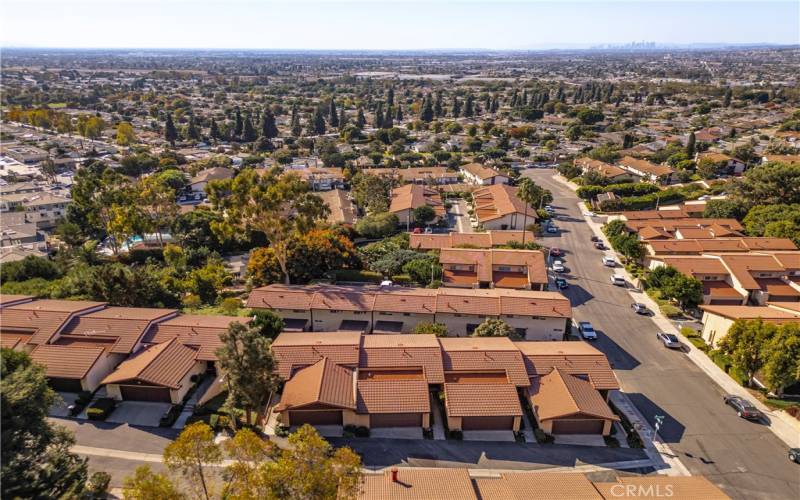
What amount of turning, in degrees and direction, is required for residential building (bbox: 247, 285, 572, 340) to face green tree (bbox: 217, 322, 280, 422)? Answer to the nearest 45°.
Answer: approximately 45° to its right

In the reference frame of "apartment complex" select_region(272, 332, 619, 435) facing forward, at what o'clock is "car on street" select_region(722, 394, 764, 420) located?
The car on street is roughly at 9 o'clock from the apartment complex.

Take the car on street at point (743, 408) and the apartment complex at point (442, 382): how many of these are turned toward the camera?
1

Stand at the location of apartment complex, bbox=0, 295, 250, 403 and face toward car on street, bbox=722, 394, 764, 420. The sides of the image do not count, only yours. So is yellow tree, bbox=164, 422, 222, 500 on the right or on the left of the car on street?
right

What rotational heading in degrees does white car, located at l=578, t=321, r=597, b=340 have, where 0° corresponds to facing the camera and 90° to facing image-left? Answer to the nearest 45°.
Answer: approximately 315°

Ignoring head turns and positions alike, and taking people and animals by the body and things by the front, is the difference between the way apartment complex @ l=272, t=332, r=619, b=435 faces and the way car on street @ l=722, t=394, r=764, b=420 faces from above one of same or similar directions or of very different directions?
very different directions

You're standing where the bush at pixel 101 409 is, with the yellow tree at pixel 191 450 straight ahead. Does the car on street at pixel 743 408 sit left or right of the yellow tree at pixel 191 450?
left

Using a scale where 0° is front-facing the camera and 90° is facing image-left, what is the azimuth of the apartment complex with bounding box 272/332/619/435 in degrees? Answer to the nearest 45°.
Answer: approximately 0°

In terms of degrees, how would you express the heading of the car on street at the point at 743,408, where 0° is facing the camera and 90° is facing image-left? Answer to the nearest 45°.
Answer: approximately 135°

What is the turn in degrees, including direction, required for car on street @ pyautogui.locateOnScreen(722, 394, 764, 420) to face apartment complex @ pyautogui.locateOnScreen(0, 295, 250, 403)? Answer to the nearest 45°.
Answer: approximately 90° to its left

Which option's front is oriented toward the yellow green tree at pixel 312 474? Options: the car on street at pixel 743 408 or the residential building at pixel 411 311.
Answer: the residential building

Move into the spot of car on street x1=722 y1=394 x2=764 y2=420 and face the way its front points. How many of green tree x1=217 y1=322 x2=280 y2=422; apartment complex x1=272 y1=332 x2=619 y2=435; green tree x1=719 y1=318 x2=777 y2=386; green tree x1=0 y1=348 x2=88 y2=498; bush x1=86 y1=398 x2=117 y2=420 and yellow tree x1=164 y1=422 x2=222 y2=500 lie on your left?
5

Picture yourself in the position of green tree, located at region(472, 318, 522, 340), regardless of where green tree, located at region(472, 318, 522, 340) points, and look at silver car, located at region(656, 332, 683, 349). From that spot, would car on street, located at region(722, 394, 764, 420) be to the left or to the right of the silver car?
right
